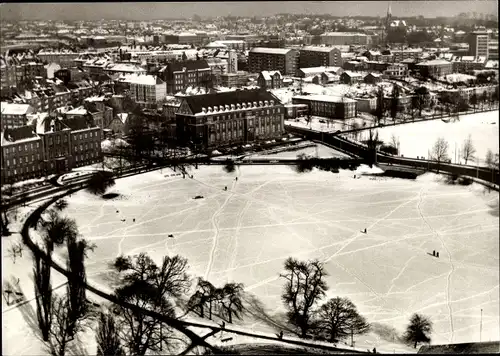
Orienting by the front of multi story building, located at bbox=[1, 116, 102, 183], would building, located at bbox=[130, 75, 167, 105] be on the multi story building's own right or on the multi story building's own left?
on the multi story building's own left

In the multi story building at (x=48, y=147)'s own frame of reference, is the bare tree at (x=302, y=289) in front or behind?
in front

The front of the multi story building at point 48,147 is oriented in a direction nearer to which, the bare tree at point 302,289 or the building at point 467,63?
the bare tree

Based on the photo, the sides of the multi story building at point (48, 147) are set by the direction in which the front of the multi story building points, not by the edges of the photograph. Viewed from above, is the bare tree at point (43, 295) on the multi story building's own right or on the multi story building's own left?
on the multi story building's own right

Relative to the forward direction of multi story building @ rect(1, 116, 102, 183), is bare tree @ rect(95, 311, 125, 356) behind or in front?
in front

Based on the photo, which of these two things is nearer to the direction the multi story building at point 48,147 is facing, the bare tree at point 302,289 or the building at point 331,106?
the bare tree

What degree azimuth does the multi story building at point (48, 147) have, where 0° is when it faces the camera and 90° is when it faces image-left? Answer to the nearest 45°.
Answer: approximately 315°

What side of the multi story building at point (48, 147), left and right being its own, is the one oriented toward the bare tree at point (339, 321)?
front

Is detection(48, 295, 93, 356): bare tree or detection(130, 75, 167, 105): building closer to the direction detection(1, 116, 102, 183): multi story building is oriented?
the bare tree

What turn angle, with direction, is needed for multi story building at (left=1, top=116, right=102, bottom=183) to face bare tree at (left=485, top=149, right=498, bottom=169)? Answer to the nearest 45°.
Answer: approximately 45° to its left

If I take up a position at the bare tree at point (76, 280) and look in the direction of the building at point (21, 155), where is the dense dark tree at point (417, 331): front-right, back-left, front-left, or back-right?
back-right
